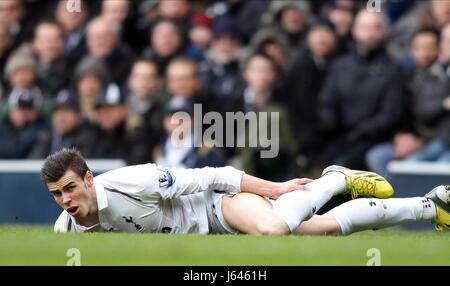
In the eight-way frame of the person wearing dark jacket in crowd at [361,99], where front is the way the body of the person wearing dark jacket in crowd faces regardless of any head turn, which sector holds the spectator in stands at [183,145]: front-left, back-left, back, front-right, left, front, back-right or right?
right

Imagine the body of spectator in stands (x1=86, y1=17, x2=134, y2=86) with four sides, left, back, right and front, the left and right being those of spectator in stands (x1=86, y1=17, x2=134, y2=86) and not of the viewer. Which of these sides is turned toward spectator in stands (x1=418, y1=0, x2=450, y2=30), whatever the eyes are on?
left

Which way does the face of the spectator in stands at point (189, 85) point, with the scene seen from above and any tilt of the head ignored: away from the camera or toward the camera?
toward the camera

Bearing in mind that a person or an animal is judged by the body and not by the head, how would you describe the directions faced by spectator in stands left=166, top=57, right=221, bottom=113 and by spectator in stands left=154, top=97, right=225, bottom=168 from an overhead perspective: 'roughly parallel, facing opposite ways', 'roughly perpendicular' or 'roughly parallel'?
roughly parallel

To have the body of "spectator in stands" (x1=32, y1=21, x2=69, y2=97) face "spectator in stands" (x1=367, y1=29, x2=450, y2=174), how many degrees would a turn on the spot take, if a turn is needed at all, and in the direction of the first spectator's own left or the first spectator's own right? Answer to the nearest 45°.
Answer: approximately 45° to the first spectator's own left

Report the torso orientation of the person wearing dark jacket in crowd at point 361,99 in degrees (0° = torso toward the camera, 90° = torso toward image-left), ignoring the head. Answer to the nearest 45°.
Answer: approximately 0°

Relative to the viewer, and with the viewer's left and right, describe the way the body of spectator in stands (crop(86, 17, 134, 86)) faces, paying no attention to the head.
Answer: facing the viewer and to the left of the viewer

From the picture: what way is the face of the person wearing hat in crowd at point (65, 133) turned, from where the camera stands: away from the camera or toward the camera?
toward the camera

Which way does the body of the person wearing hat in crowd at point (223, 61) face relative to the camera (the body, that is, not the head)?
toward the camera

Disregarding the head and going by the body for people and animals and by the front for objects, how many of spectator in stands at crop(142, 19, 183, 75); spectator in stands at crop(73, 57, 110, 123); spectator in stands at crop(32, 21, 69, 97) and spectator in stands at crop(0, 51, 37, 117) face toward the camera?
4

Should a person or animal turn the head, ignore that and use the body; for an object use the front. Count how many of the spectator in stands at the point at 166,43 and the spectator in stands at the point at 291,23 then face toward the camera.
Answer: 2

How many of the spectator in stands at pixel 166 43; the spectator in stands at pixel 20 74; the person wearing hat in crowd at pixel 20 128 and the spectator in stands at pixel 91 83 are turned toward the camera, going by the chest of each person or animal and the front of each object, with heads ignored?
4

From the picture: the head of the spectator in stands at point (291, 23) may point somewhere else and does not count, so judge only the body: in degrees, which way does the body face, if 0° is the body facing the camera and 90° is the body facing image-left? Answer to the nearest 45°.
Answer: approximately 0°

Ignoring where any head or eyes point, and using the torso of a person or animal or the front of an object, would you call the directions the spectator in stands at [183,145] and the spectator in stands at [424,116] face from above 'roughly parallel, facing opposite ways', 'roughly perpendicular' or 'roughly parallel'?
roughly parallel

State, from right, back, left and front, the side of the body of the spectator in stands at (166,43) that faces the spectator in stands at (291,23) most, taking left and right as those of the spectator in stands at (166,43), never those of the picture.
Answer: left
